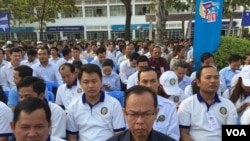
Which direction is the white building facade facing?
toward the camera

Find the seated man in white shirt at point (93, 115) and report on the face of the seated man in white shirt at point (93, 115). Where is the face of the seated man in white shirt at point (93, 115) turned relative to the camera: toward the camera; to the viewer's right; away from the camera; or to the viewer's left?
toward the camera

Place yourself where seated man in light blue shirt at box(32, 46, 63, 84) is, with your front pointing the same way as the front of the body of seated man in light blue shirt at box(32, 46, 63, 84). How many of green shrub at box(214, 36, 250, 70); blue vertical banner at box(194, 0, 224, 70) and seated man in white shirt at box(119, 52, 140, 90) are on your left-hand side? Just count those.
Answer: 3

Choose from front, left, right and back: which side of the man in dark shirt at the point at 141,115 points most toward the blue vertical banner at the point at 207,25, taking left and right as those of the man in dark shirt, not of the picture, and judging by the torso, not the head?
back

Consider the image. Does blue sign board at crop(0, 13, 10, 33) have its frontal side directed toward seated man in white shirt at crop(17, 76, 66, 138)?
yes

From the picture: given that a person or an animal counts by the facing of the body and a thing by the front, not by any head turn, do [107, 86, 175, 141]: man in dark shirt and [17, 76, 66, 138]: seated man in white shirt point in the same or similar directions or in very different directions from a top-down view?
same or similar directions

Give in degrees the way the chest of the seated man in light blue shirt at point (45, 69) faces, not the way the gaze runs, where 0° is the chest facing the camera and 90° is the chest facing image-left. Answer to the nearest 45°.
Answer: approximately 0°

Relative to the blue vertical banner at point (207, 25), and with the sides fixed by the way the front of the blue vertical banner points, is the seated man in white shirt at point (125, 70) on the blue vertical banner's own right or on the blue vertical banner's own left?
on the blue vertical banner's own right

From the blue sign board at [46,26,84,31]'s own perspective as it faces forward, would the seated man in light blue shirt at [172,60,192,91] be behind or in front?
in front

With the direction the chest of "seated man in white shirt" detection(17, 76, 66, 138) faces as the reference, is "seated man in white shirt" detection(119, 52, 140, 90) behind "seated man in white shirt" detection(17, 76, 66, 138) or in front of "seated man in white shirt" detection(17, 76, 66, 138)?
behind

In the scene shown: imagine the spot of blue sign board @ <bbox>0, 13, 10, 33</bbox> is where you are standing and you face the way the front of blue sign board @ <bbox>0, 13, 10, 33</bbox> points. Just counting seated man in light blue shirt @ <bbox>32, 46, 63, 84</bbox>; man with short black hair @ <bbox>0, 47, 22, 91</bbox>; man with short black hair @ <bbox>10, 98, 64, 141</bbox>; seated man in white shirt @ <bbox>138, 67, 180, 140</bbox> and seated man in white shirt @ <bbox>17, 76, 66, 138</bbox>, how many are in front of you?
5

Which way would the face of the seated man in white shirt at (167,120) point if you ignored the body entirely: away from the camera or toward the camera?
toward the camera

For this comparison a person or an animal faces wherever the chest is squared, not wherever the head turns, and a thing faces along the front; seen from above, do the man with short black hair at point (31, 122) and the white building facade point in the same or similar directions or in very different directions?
same or similar directions

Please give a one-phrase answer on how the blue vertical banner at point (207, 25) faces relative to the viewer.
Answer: facing the viewer

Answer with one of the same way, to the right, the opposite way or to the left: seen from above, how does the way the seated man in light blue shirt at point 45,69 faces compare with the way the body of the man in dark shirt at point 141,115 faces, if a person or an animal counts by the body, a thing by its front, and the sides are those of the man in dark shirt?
the same way

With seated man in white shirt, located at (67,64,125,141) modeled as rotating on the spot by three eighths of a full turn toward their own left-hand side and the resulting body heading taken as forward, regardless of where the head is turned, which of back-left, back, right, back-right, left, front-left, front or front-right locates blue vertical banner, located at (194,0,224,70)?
front

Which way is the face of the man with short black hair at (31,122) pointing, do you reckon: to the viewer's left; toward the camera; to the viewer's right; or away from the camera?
toward the camera

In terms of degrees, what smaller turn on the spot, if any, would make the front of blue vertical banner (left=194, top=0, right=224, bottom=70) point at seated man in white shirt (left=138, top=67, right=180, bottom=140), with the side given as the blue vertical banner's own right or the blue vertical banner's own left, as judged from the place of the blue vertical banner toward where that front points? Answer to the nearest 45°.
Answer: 0° — it already faces them

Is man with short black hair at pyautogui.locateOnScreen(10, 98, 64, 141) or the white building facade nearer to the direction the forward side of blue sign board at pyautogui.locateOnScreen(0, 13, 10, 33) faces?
the man with short black hair
